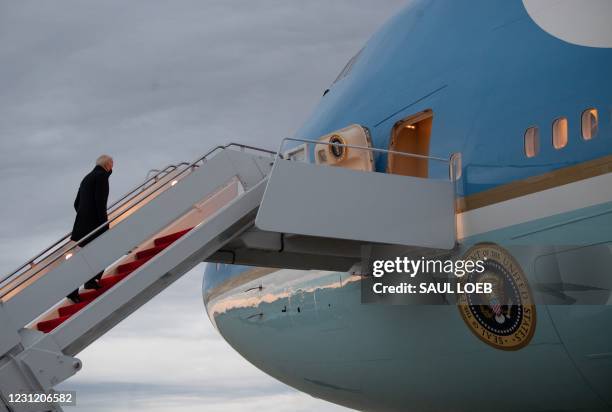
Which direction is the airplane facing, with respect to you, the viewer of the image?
facing away from the viewer and to the left of the viewer
